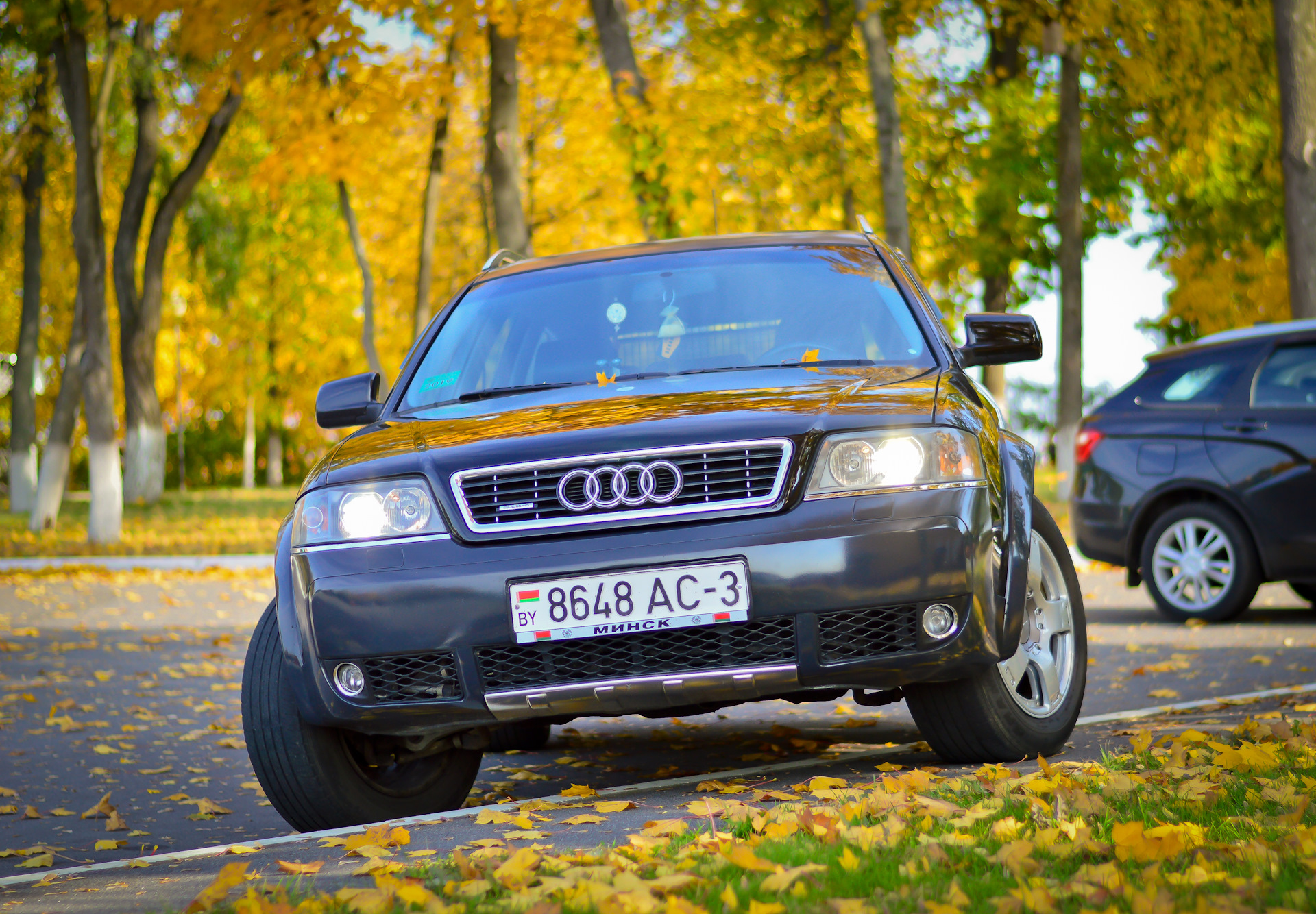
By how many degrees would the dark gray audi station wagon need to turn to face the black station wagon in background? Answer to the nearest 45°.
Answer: approximately 135° to its left

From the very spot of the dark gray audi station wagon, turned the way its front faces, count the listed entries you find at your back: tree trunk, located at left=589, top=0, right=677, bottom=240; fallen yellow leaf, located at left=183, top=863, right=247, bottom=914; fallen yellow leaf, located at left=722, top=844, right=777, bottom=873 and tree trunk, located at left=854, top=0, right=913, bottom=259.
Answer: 2

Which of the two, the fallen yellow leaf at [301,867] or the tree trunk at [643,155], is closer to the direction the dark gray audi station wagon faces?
the fallen yellow leaf

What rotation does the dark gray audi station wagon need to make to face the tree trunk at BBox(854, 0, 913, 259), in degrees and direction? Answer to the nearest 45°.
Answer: approximately 180°

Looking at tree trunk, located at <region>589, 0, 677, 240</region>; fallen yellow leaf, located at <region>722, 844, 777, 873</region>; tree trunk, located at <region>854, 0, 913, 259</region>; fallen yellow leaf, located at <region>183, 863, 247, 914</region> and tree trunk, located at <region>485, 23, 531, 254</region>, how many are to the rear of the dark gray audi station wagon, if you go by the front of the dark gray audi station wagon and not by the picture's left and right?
3

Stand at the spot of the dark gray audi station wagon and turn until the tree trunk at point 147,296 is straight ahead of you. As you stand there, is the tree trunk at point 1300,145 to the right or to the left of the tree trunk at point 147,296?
right

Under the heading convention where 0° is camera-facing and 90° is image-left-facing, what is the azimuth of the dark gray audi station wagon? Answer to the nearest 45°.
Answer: approximately 0°

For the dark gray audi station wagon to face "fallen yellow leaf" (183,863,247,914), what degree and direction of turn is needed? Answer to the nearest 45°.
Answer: approximately 45° to its right

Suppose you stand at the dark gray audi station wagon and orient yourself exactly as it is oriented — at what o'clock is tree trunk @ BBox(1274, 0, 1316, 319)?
The tree trunk is roughly at 7 o'clock from the dark gray audi station wagon.

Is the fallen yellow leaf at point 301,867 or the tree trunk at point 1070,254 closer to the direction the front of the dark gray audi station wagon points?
the fallen yellow leaf

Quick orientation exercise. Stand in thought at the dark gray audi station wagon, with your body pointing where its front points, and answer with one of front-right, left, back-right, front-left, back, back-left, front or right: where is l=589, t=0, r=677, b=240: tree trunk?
back

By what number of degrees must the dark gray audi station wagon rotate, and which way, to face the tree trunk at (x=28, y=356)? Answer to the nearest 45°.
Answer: approximately 135° to its right

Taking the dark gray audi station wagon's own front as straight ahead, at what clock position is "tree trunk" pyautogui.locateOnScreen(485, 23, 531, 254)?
The tree trunk is roughly at 6 o'clock from the dark gray audi station wagon.
